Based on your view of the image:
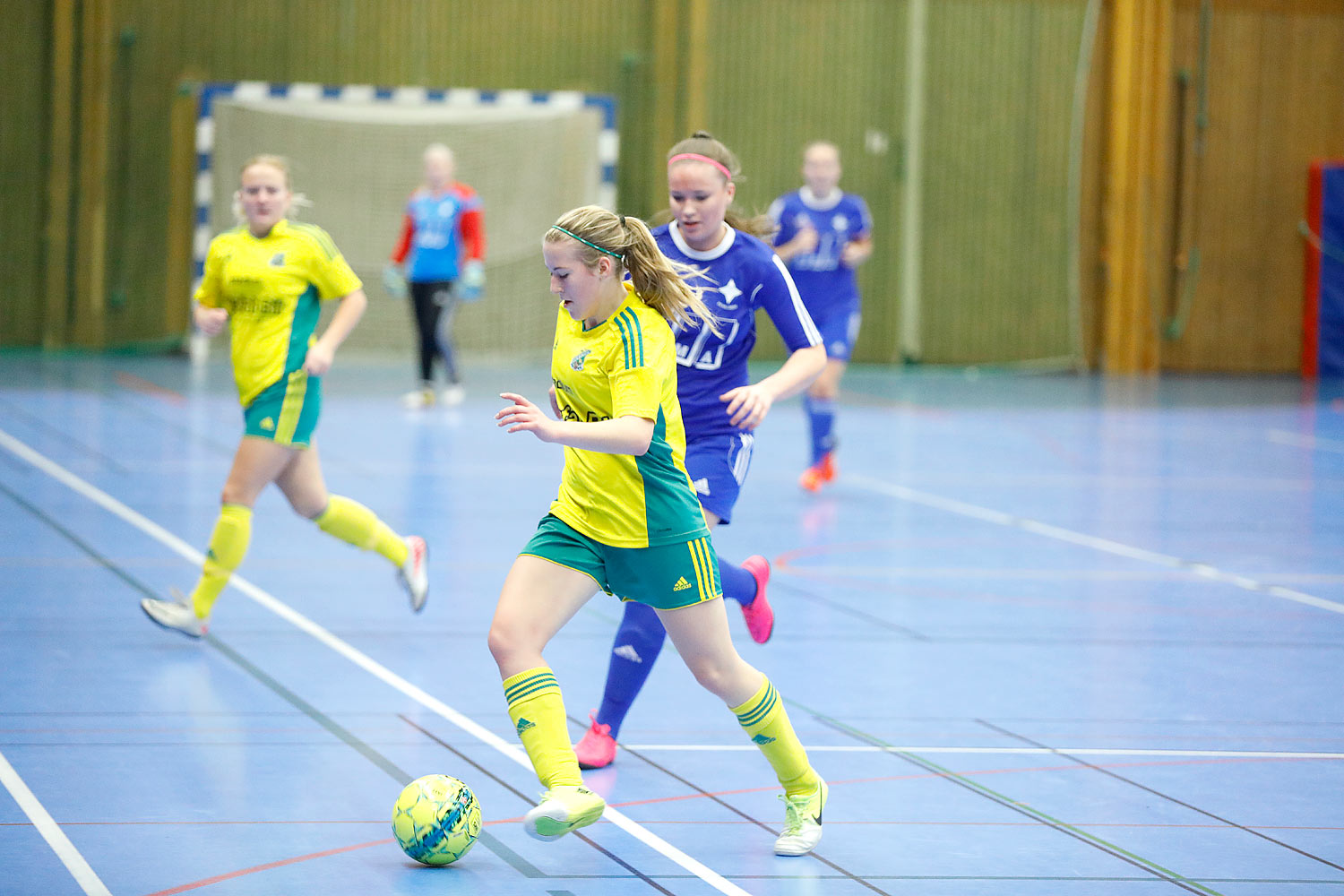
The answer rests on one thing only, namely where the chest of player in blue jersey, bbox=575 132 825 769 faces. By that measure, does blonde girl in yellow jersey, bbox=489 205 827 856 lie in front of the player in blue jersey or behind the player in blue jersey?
in front

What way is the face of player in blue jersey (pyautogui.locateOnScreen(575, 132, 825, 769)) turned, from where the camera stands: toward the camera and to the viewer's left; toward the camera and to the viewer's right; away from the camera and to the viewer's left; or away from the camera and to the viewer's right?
toward the camera and to the viewer's left

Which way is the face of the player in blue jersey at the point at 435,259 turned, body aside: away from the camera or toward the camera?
toward the camera

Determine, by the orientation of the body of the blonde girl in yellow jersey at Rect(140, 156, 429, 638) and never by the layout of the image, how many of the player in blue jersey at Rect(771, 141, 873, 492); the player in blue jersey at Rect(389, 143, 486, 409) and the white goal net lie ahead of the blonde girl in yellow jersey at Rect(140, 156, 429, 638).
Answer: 0

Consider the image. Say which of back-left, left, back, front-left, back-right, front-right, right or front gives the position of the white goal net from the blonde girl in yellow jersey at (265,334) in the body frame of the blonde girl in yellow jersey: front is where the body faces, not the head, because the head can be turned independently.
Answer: back-right

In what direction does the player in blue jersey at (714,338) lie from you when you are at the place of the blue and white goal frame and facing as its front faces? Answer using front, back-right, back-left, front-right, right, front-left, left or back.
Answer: front

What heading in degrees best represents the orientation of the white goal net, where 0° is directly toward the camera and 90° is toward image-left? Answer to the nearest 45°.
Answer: approximately 0°

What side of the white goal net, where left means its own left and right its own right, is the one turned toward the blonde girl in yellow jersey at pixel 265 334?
front

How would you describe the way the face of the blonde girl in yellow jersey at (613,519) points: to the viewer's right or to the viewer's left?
to the viewer's left

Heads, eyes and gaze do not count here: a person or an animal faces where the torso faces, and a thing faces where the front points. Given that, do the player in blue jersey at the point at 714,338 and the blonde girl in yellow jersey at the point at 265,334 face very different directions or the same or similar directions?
same or similar directions

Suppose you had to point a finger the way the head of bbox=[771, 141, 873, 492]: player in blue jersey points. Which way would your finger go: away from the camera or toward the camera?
toward the camera

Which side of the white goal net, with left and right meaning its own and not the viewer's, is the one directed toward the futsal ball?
front

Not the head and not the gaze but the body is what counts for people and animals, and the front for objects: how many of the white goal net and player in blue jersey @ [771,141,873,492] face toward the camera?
2

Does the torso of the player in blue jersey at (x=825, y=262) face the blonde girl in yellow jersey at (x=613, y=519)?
yes
